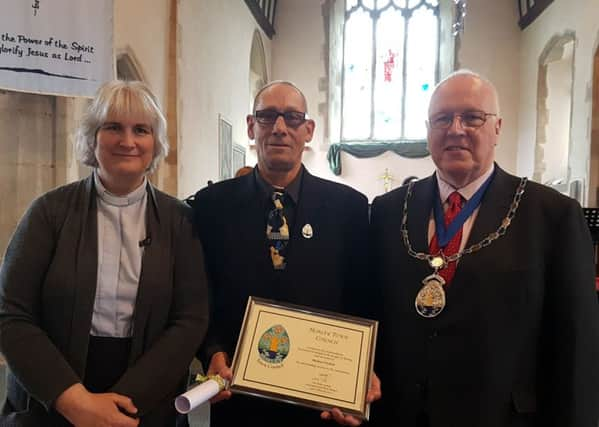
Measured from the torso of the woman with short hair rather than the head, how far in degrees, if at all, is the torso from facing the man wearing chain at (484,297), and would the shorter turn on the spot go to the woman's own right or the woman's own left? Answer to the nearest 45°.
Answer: approximately 90° to the woman's own left

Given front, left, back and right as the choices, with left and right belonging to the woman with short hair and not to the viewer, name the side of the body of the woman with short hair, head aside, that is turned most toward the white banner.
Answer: back

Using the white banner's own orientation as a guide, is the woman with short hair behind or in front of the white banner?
in front

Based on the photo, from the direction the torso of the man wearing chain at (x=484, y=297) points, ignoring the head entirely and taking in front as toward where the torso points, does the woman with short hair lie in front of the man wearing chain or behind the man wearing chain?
in front

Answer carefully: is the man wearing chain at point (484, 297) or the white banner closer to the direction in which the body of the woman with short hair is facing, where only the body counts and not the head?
the man wearing chain

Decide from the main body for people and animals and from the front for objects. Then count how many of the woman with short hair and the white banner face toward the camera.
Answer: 2

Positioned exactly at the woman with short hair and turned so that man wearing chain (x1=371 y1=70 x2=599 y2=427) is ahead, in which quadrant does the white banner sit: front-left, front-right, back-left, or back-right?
back-left

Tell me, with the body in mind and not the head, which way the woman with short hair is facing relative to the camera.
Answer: toward the camera

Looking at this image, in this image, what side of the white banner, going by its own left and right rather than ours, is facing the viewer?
front
